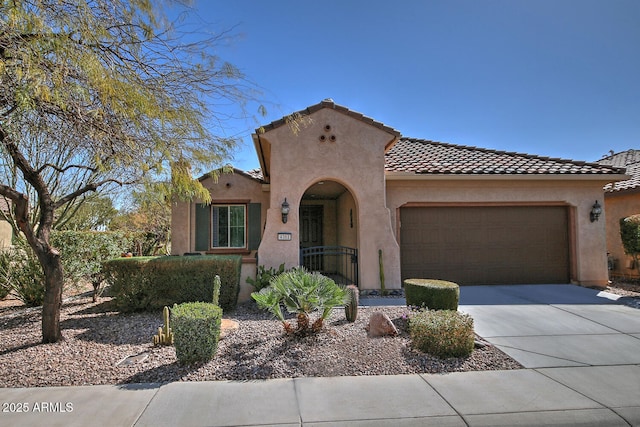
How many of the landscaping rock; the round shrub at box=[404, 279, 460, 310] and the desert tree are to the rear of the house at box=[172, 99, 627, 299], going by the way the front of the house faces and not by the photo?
0

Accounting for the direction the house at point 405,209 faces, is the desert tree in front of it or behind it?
in front

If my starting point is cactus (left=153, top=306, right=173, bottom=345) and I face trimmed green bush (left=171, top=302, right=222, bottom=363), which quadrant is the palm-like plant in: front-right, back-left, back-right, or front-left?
front-left

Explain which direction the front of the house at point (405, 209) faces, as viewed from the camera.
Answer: facing the viewer

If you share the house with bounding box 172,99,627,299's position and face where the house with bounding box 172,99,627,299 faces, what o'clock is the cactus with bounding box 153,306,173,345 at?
The cactus is roughly at 1 o'clock from the house.

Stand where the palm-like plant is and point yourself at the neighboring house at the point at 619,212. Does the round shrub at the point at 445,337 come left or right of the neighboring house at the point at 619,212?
right

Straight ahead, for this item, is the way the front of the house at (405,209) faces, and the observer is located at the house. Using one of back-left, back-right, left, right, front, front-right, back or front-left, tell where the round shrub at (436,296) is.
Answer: front

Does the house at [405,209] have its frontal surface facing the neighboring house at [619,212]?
no

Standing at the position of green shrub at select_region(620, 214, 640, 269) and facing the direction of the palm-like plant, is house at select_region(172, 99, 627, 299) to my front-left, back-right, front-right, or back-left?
front-right

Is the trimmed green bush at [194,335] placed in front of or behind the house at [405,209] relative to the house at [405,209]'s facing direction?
in front

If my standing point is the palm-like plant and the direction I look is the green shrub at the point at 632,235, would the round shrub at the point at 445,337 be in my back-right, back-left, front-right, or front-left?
front-right

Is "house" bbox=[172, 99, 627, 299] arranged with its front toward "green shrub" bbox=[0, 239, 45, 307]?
no

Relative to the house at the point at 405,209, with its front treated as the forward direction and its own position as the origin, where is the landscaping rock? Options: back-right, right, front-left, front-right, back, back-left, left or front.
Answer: front
